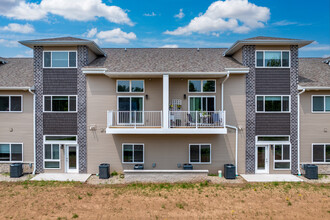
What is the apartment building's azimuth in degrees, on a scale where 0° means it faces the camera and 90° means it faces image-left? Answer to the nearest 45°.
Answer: approximately 0°

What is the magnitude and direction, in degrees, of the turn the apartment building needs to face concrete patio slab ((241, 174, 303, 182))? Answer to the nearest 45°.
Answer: approximately 90° to its left

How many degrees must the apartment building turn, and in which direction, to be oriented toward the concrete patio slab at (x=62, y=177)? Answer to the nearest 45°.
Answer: approximately 90° to its right
